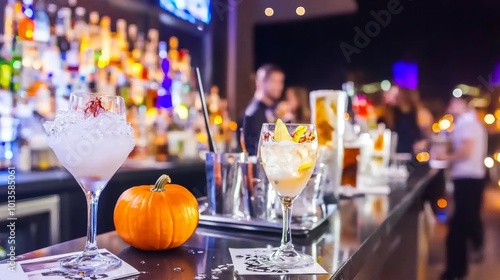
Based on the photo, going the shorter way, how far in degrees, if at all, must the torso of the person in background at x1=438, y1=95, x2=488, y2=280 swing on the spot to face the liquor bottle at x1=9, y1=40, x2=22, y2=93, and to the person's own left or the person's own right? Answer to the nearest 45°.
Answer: approximately 45° to the person's own left

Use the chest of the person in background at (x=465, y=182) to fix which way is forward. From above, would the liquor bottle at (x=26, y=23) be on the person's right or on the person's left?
on the person's left

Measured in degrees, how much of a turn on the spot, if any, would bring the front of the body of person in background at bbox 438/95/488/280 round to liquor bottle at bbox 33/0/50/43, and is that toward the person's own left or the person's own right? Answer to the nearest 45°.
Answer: approximately 45° to the person's own left

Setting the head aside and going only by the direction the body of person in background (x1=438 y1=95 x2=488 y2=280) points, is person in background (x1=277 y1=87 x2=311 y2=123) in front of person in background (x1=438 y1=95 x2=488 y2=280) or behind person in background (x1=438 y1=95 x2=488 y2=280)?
in front

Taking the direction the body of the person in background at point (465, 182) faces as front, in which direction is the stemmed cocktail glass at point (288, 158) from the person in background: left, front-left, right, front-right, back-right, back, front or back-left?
left

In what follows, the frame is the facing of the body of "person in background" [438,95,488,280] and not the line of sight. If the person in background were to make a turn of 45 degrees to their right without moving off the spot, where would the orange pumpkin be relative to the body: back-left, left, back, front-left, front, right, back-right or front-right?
back-left

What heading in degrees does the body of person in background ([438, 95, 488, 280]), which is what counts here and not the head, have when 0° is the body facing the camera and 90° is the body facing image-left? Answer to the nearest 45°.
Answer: approximately 90°

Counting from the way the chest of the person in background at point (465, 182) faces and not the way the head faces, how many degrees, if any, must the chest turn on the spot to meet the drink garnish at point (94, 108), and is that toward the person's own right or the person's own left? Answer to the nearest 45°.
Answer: approximately 90° to the person's own left
